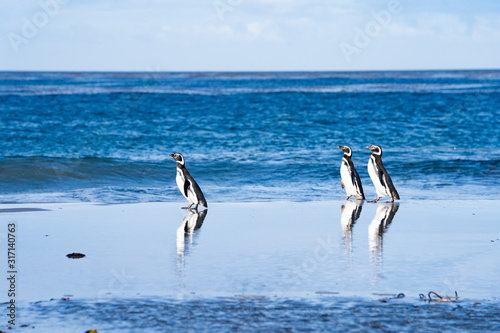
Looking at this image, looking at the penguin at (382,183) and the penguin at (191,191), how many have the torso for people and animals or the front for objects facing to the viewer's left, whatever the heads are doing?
2

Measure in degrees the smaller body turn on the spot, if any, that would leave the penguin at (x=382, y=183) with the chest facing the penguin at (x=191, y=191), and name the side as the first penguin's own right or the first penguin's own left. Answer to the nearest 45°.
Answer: approximately 45° to the first penguin's own left

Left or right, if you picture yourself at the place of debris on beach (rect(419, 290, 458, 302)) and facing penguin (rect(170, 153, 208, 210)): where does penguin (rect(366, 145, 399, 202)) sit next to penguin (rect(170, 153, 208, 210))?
right

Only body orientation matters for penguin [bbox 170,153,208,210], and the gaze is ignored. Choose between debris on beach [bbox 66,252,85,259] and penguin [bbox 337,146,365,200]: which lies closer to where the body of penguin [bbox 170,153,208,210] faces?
the debris on beach

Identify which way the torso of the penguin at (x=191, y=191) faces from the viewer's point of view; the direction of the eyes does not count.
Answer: to the viewer's left

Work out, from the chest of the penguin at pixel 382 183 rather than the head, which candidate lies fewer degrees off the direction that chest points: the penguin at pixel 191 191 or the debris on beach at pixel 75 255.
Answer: the penguin

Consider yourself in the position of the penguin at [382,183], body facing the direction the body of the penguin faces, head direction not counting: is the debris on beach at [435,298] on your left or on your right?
on your left

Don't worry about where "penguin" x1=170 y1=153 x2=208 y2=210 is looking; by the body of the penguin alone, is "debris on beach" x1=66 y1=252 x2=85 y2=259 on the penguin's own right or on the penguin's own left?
on the penguin's own left

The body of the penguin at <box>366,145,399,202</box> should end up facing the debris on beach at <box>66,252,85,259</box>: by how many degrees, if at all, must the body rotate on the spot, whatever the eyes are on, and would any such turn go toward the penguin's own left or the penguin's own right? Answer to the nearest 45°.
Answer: approximately 45° to the penguin's own left

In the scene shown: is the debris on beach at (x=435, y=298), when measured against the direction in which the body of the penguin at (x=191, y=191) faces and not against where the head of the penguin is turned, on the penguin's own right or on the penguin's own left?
on the penguin's own left
